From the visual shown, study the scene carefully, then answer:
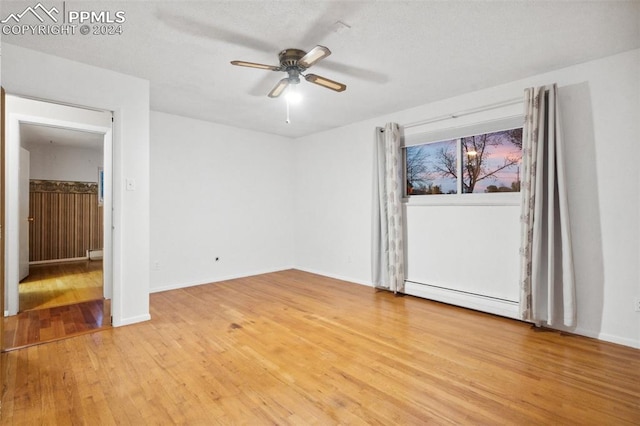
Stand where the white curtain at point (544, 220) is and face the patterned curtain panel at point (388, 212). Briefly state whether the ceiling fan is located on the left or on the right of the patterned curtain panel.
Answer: left

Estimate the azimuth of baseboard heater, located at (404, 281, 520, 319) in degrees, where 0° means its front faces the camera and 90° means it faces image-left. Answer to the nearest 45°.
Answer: approximately 45°
